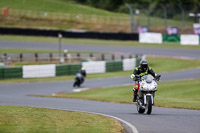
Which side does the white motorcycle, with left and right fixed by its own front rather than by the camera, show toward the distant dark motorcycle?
back

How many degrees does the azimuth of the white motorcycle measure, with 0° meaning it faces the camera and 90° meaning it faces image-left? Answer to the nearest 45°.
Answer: approximately 0°

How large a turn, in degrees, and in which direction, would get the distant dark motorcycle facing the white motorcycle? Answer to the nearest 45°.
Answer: approximately 45° to its left

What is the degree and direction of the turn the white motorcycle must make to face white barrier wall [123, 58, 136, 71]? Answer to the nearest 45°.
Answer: approximately 180°

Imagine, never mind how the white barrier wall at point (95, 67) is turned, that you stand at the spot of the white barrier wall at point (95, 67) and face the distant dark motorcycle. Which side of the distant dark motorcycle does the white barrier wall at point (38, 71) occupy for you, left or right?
right

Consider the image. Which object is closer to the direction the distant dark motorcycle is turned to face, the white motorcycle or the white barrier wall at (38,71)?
the white motorcycle
